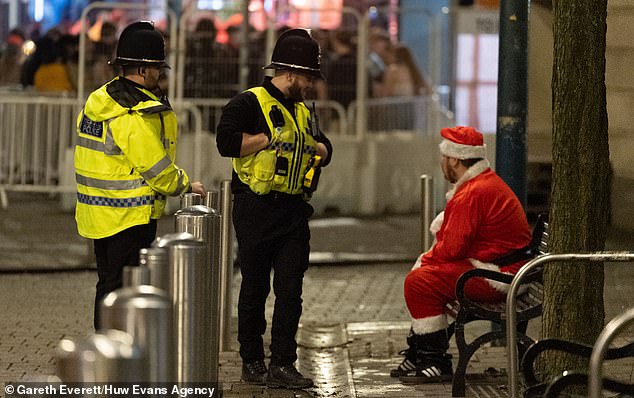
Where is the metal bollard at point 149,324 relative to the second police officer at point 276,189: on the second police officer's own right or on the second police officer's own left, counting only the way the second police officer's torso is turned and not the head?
on the second police officer's own right

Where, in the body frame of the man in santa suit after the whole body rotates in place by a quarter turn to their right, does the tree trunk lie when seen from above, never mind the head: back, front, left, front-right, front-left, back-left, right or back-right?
back-right

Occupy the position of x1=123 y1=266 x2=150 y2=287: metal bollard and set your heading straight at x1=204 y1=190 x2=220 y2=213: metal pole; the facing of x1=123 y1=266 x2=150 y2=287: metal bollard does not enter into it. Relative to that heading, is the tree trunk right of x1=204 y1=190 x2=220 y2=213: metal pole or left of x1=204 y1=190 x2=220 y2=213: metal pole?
right

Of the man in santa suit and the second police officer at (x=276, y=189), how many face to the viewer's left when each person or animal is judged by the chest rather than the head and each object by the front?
1

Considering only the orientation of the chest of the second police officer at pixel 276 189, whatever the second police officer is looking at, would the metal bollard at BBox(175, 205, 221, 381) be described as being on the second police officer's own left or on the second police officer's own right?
on the second police officer's own right

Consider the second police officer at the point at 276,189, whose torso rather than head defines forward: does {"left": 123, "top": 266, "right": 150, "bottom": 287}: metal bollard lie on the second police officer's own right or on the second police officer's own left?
on the second police officer's own right

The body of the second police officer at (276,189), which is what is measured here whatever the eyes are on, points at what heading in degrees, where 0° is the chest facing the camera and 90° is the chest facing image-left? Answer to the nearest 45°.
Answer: approximately 315°

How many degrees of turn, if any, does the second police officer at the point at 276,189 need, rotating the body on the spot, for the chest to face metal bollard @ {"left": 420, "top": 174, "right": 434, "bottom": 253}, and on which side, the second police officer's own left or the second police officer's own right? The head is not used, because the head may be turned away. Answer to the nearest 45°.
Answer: approximately 90° to the second police officer's own left

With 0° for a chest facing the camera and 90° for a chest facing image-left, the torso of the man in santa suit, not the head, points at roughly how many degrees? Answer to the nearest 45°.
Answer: approximately 90°

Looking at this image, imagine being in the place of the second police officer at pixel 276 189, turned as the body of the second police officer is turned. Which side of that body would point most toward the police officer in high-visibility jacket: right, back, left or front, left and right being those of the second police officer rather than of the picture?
right

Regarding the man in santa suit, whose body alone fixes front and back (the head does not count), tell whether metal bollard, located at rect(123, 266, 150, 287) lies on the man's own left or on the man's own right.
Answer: on the man's own left

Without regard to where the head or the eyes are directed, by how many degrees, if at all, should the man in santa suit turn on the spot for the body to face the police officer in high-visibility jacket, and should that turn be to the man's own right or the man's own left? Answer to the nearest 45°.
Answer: approximately 45° to the man's own left
